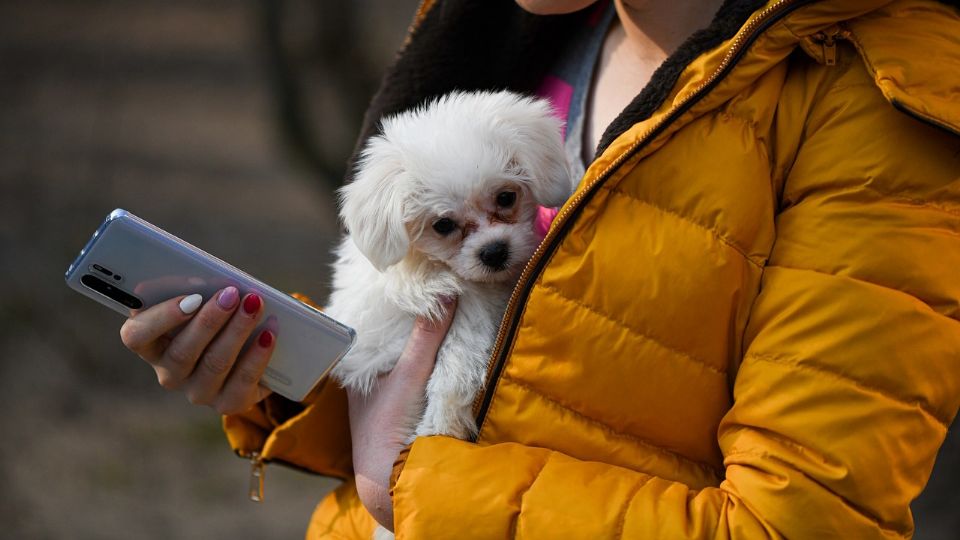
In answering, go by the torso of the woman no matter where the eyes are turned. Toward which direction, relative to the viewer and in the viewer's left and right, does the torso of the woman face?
facing the viewer and to the left of the viewer

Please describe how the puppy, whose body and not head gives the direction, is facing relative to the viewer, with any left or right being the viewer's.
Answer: facing the viewer and to the right of the viewer
